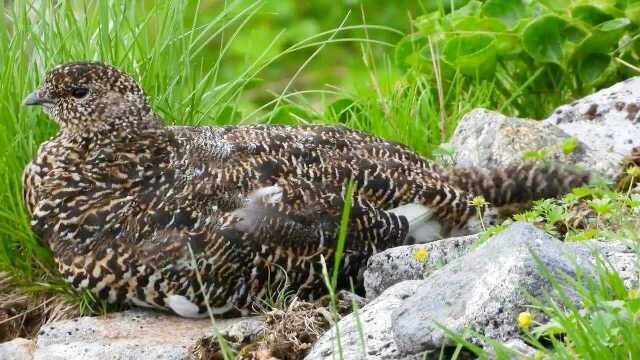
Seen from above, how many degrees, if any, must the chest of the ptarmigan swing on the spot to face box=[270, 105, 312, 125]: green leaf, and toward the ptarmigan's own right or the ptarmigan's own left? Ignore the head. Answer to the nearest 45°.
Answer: approximately 90° to the ptarmigan's own right

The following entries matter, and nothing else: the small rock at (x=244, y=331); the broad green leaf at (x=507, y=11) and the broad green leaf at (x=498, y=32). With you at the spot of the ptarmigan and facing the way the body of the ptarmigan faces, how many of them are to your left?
1

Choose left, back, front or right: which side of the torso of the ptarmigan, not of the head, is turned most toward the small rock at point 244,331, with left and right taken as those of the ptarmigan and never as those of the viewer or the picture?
left

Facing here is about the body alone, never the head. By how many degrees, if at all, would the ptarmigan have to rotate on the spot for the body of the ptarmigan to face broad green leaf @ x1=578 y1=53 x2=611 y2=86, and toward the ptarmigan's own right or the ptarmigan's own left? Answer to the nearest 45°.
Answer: approximately 135° to the ptarmigan's own right

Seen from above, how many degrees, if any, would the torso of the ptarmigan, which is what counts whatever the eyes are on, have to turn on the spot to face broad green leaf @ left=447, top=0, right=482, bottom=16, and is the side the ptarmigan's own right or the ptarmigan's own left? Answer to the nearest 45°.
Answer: approximately 135° to the ptarmigan's own right

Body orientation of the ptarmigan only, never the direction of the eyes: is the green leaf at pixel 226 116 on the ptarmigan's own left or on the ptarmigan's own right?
on the ptarmigan's own right

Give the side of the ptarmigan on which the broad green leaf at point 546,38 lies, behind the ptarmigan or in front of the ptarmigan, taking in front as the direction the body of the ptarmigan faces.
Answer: behind

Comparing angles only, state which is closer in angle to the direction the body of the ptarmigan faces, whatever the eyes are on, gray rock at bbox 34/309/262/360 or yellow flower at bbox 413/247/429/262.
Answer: the gray rock

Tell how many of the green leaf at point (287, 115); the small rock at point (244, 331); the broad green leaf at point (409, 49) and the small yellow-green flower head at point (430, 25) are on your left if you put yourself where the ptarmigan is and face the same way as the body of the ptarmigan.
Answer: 1

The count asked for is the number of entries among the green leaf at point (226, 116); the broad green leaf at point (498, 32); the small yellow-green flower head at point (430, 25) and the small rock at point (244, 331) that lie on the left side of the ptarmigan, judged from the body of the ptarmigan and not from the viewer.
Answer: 1

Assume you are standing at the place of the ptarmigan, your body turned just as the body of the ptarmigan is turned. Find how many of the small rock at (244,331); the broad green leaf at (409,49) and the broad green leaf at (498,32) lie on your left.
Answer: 1

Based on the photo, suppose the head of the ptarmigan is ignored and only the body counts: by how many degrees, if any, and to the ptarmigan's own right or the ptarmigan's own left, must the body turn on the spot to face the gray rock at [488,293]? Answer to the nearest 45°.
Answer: approximately 135° to the ptarmigan's own left

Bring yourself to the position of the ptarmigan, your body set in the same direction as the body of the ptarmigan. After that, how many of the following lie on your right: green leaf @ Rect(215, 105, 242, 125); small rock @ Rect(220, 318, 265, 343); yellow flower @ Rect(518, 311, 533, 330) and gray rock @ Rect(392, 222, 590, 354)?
1

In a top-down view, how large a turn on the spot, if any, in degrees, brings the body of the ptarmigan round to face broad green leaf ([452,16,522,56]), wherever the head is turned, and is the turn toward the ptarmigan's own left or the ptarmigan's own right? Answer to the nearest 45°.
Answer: approximately 135° to the ptarmigan's own right

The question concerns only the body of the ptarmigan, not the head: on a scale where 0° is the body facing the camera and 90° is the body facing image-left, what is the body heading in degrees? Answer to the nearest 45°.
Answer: approximately 90°

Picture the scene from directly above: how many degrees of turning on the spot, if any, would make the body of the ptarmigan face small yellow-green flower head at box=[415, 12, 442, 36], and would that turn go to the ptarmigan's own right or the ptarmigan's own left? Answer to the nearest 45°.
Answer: approximately 135° to the ptarmigan's own right
